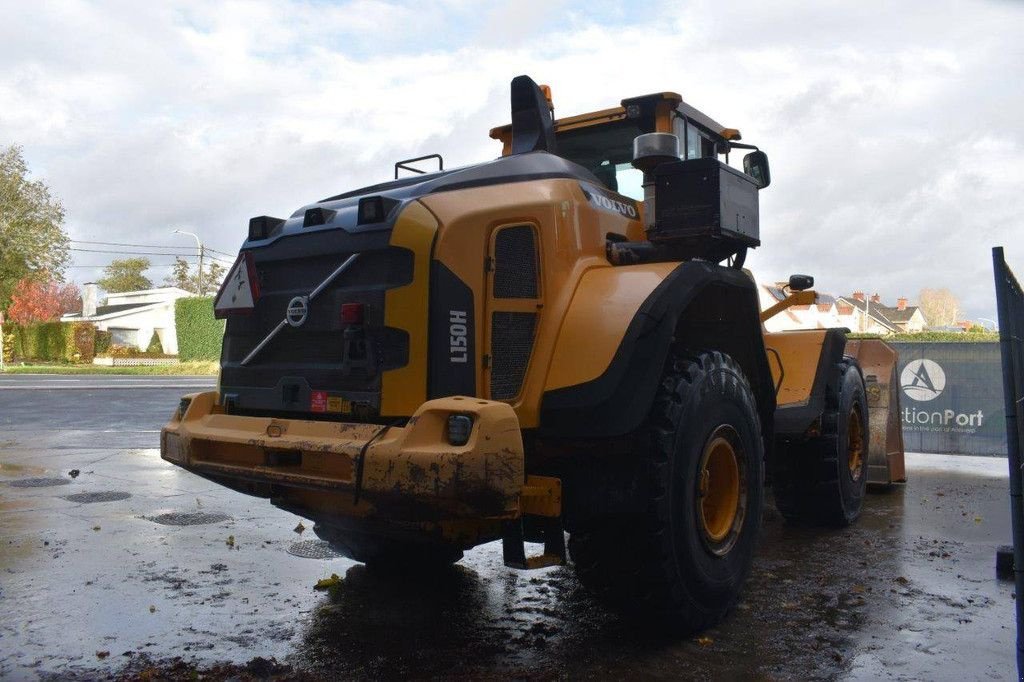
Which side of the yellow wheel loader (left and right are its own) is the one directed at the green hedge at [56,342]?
left

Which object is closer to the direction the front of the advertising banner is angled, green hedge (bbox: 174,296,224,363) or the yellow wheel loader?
the yellow wheel loader

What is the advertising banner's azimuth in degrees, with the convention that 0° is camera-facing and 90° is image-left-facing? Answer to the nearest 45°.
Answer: approximately 0°

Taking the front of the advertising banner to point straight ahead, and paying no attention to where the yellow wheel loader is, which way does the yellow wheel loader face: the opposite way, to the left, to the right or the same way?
the opposite way

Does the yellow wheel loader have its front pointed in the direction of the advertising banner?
yes

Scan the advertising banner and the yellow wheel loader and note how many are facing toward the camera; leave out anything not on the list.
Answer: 1

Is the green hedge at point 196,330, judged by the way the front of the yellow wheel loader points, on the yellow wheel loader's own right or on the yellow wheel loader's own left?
on the yellow wheel loader's own left

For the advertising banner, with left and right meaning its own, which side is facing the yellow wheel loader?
front

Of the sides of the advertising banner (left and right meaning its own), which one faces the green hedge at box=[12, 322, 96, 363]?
right

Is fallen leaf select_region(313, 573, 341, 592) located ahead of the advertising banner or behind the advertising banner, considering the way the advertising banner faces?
ahead

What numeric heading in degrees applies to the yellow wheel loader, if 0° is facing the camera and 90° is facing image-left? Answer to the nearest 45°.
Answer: approximately 225°
